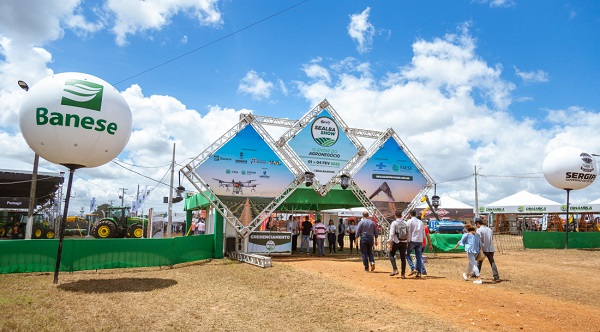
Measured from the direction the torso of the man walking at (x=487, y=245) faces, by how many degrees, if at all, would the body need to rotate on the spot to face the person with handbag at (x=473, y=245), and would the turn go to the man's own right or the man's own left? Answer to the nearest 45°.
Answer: approximately 90° to the man's own left

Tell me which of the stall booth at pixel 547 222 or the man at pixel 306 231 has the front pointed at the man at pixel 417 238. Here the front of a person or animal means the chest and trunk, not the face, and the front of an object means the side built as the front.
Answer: the stall booth

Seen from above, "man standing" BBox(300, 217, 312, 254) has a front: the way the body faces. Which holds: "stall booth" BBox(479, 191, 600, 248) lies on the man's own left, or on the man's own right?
on the man's own right

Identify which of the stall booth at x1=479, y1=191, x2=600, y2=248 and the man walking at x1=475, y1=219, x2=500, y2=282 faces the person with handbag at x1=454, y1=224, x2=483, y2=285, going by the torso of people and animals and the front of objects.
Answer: the stall booth

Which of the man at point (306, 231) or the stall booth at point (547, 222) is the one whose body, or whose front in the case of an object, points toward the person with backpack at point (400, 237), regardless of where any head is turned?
the stall booth
